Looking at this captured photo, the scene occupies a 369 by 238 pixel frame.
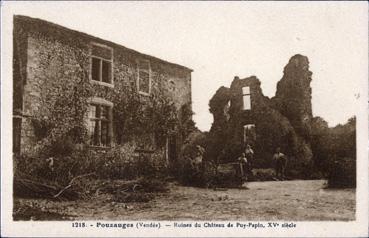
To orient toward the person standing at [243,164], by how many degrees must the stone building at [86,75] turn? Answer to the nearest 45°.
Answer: approximately 45° to its left

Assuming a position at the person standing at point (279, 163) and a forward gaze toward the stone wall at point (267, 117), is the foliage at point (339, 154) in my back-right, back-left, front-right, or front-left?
back-right

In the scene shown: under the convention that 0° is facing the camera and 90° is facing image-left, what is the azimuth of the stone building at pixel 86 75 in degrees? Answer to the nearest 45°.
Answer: approximately 315°

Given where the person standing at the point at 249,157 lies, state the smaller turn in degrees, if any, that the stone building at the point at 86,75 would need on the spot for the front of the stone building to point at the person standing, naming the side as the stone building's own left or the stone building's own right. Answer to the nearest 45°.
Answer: approximately 45° to the stone building's own left
